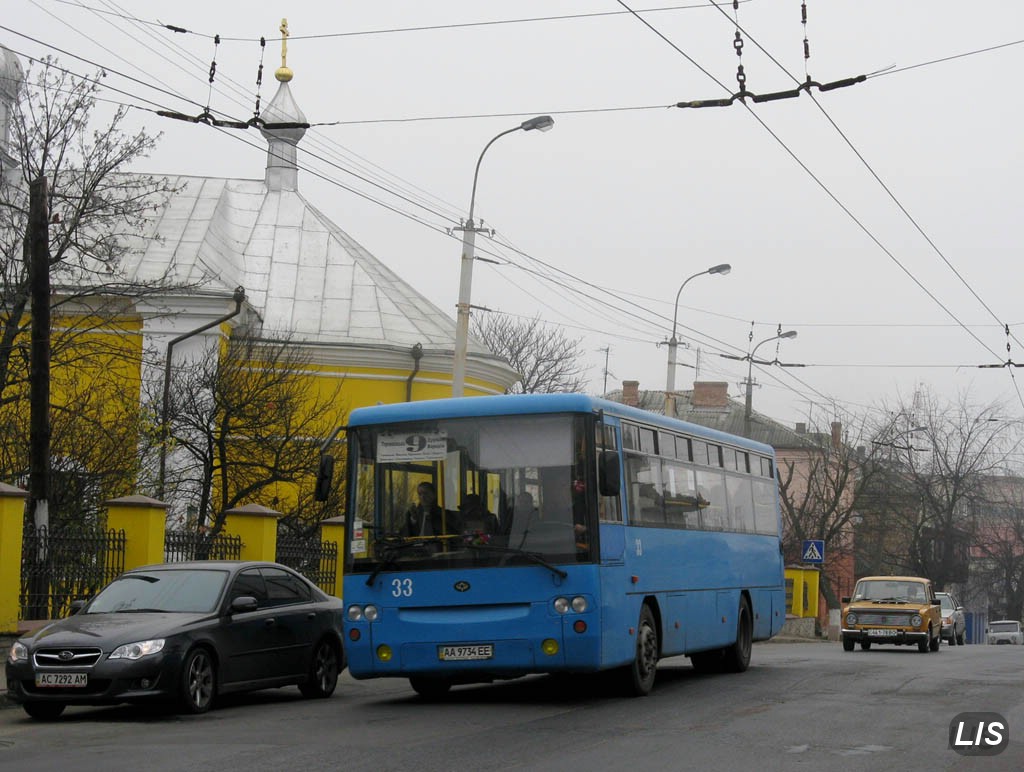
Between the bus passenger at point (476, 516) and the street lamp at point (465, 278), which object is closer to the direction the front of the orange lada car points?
the bus passenger

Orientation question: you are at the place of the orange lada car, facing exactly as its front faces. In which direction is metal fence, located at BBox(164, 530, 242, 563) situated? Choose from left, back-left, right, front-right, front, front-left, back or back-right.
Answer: front-right

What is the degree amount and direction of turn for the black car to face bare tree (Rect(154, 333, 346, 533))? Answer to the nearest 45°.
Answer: approximately 135° to its right

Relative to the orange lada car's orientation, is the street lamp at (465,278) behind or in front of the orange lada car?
in front

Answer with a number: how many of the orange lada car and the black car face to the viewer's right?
0

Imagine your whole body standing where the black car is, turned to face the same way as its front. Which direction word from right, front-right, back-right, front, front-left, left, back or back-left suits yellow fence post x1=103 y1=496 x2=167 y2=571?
back-right

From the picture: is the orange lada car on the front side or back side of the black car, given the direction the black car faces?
on the back side

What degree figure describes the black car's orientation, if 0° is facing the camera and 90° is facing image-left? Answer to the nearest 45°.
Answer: approximately 45°

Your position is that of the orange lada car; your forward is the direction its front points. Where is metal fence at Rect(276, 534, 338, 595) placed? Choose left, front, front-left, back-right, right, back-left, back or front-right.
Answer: front-right

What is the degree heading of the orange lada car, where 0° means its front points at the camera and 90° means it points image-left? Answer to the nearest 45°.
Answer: approximately 0°
